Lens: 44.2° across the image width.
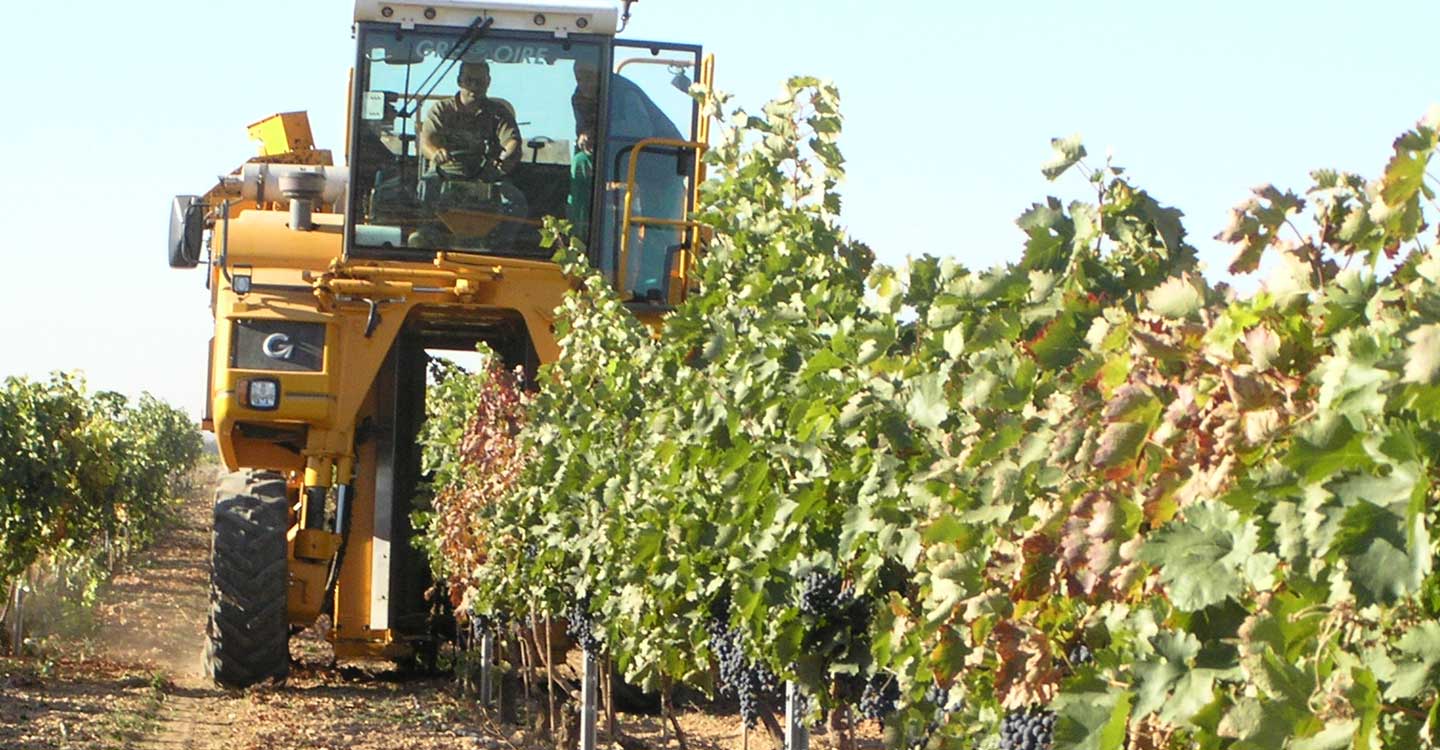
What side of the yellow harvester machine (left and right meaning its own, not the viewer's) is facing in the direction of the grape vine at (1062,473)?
front

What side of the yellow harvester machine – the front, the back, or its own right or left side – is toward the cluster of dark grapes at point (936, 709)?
front

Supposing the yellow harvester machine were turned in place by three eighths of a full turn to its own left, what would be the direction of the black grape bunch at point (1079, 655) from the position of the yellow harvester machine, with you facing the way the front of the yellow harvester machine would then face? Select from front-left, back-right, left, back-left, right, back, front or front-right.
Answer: back-right

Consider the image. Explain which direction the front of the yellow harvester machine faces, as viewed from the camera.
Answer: facing the viewer

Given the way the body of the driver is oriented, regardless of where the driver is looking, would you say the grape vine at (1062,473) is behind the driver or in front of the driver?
in front

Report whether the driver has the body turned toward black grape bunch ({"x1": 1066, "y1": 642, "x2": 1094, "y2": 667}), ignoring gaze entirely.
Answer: yes
